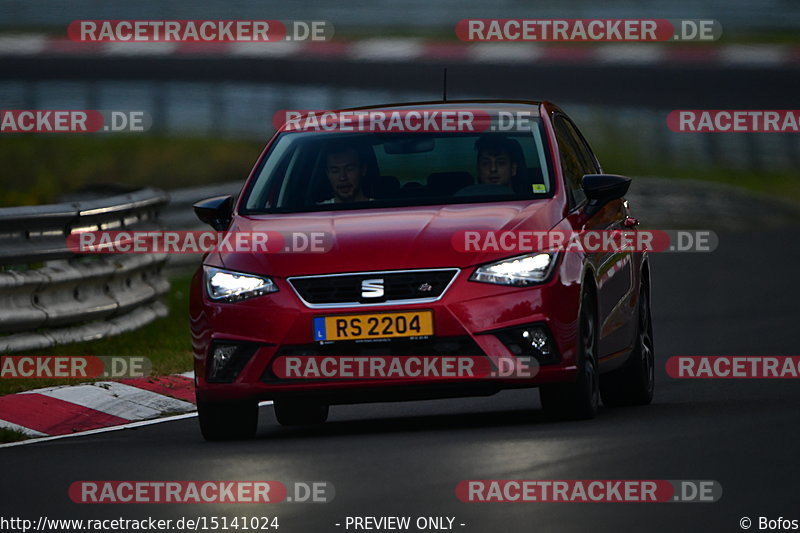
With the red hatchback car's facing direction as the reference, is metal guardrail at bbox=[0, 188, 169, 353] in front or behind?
behind

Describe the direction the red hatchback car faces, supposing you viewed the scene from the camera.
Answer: facing the viewer
